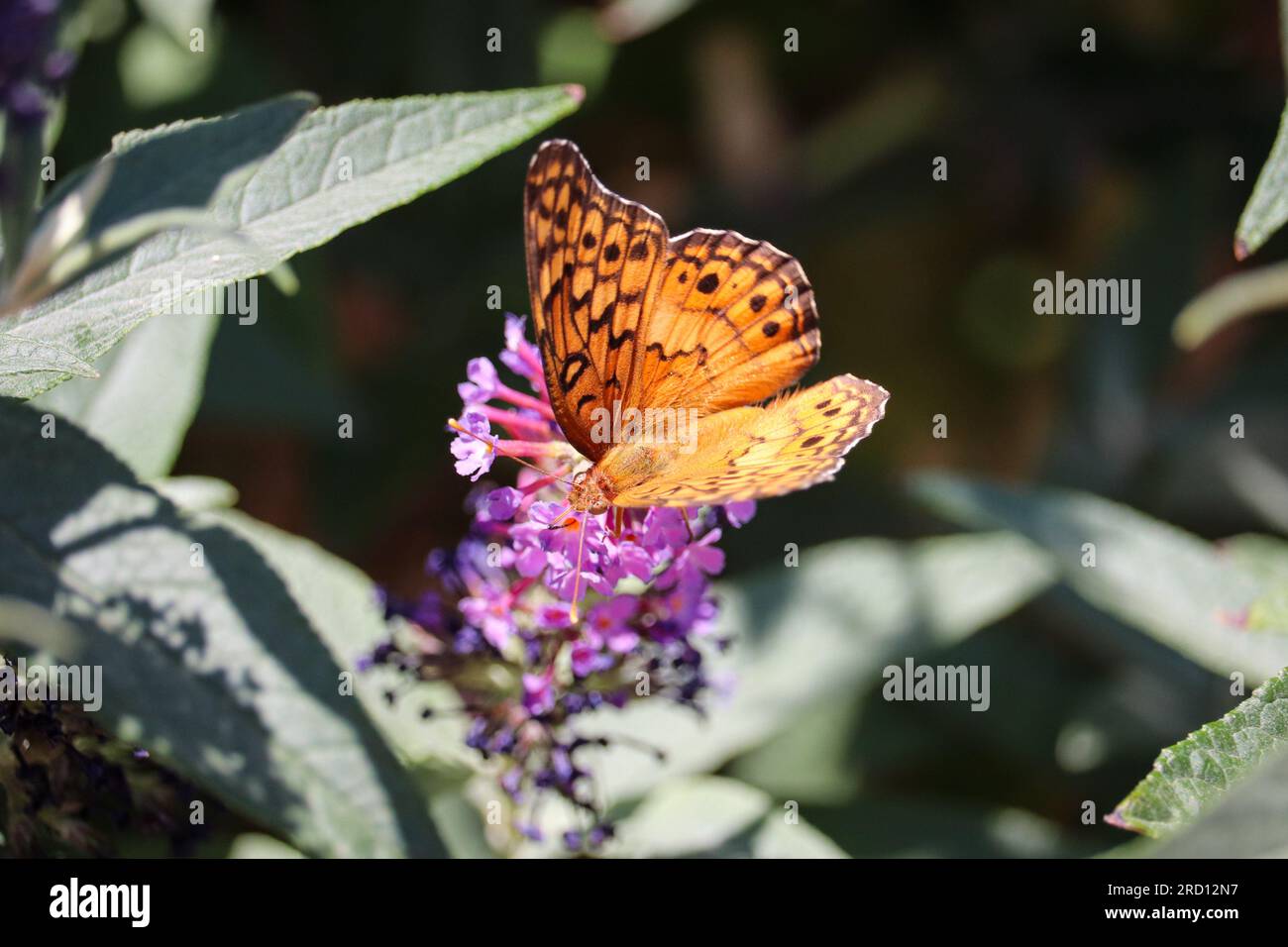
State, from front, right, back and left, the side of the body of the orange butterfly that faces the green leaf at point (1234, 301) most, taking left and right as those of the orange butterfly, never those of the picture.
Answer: back

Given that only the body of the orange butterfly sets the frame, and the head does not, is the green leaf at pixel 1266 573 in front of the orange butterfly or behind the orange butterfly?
behind

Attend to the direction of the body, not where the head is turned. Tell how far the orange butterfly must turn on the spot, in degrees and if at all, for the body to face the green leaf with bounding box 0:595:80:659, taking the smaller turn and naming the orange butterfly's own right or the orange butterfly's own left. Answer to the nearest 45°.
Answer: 0° — it already faces it

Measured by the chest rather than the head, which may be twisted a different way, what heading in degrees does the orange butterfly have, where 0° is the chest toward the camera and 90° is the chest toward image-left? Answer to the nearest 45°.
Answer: approximately 45°
